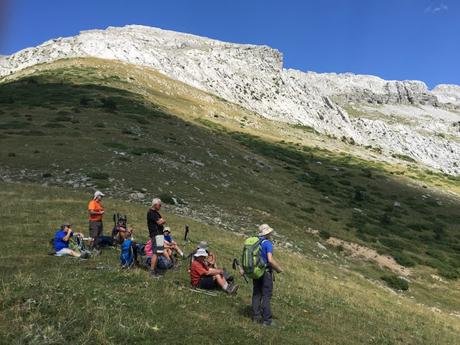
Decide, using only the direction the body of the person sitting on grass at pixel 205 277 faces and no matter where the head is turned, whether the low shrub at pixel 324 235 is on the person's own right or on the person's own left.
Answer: on the person's own left

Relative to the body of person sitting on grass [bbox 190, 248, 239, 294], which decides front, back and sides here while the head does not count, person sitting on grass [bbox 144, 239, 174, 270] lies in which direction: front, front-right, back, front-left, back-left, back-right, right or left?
back-left

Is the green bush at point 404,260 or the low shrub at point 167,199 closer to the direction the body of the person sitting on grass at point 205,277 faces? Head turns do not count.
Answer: the green bush

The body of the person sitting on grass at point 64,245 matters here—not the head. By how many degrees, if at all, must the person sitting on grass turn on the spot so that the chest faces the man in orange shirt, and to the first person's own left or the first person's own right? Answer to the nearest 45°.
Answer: approximately 45° to the first person's own left

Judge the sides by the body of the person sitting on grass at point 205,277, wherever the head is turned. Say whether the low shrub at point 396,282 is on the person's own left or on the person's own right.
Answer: on the person's own left

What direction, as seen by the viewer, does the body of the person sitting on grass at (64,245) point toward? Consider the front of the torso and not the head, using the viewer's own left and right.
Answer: facing to the right of the viewer

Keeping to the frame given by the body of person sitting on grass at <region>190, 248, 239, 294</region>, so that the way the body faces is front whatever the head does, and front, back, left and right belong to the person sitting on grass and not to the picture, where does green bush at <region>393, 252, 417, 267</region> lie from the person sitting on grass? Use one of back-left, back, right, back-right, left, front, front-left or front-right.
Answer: front-left

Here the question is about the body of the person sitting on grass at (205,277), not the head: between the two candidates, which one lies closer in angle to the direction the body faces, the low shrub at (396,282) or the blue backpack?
the low shrub

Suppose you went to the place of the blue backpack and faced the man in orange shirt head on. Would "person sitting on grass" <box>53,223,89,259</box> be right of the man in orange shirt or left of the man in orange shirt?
left

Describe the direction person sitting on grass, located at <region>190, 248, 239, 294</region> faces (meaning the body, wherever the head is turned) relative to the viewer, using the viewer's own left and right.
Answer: facing to the right of the viewer
